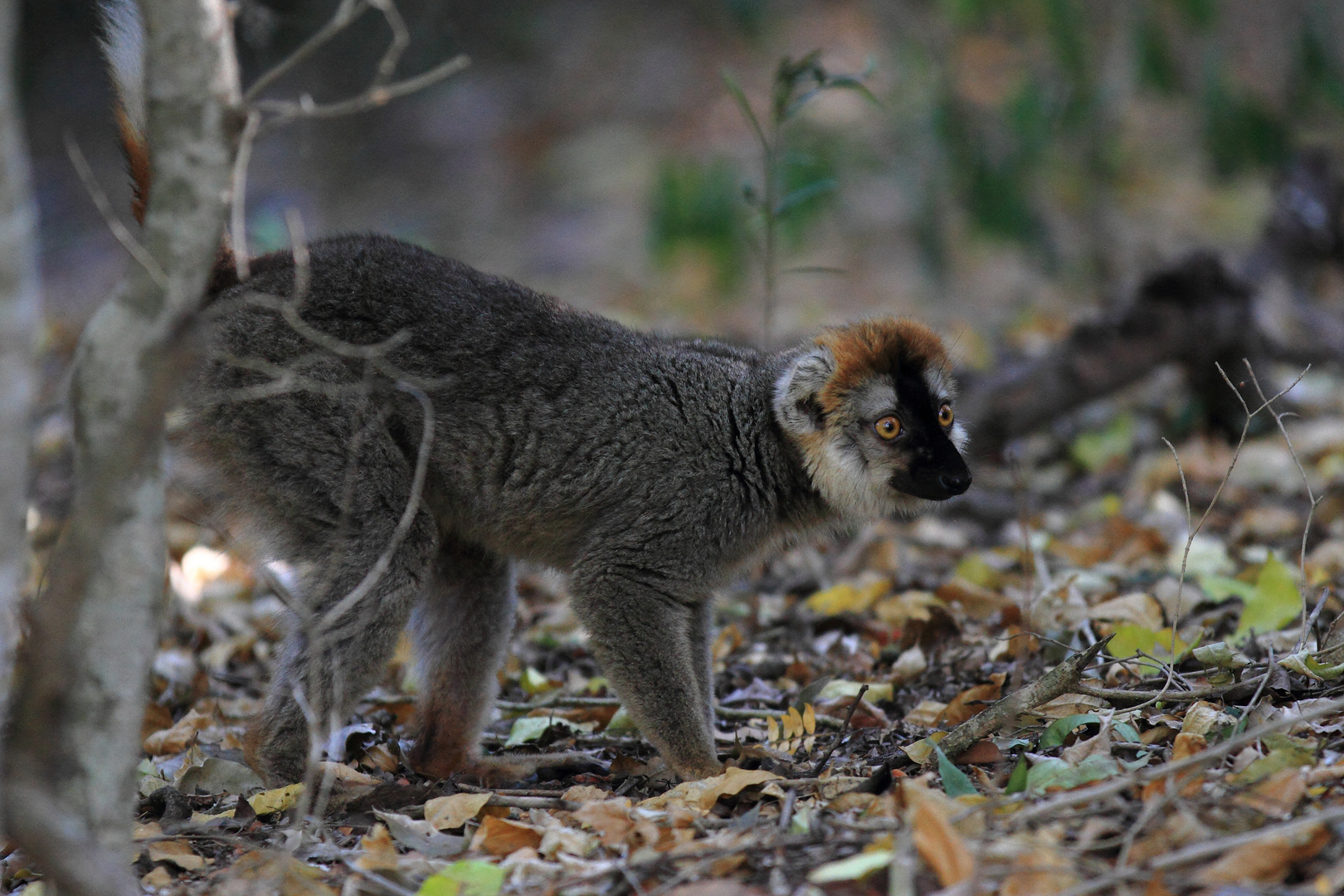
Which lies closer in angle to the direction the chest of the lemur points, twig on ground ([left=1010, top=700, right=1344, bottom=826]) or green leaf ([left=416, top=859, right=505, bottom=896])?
the twig on ground

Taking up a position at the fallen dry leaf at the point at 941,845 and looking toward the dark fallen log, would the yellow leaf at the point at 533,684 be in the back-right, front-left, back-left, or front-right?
front-left

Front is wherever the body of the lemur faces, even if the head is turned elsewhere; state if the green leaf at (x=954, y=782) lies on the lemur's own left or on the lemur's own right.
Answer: on the lemur's own right

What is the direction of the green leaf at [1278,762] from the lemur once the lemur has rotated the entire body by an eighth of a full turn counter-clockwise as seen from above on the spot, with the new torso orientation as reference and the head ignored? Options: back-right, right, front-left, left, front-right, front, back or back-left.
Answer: right

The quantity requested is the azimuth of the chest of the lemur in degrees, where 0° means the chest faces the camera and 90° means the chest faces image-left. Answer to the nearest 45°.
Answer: approximately 270°

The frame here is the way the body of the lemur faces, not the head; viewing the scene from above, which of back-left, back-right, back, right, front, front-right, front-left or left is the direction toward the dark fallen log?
front-left

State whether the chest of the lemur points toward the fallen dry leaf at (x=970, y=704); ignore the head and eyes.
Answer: yes

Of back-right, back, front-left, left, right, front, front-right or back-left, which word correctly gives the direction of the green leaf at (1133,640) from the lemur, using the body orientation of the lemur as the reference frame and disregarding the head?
front

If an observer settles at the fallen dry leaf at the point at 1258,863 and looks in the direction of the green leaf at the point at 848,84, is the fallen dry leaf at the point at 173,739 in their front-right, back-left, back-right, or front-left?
front-left

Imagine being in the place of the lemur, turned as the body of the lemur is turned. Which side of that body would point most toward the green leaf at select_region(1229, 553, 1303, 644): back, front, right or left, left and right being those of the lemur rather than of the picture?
front

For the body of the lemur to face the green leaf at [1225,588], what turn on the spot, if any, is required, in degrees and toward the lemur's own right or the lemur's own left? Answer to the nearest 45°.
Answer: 0° — it already faces it
